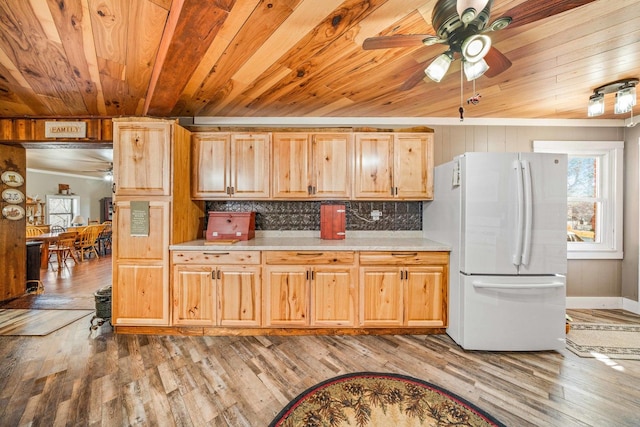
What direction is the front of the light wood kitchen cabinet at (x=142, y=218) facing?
toward the camera

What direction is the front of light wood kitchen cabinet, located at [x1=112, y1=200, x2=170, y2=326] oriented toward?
toward the camera

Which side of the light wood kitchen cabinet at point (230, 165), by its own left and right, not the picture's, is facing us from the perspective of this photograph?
front

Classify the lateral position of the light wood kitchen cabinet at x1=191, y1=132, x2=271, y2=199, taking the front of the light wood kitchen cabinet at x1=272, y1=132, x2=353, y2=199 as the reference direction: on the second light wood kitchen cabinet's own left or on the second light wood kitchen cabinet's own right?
on the second light wood kitchen cabinet's own right

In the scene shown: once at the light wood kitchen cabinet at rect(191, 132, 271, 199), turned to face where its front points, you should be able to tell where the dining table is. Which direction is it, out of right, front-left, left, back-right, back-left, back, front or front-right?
back-right

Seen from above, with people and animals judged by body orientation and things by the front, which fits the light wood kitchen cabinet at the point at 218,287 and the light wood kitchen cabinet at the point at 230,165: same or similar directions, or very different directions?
same or similar directions

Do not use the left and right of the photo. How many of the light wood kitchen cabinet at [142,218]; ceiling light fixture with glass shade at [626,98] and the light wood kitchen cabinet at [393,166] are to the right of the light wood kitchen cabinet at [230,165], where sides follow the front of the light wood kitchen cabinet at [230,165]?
1

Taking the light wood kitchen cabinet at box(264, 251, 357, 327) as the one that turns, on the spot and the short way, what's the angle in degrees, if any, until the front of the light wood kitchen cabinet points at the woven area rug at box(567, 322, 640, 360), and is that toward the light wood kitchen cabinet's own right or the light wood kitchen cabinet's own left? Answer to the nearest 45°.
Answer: approximately 90° to the light wood kitchen cabinet's own left

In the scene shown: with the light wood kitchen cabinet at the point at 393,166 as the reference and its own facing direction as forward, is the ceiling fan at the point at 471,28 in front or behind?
in front

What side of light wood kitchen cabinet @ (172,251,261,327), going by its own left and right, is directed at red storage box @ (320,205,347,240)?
left

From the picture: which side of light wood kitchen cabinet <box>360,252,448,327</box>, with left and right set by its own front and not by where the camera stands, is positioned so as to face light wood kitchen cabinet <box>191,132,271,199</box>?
right

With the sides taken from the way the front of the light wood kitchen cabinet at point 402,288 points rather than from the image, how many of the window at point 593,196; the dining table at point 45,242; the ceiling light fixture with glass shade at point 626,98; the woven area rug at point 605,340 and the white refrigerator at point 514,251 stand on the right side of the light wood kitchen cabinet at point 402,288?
1

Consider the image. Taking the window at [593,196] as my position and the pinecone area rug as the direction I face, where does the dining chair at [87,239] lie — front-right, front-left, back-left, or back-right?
front-right

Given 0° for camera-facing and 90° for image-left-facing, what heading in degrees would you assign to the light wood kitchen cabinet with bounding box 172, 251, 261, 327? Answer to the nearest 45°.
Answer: approximately 0°
